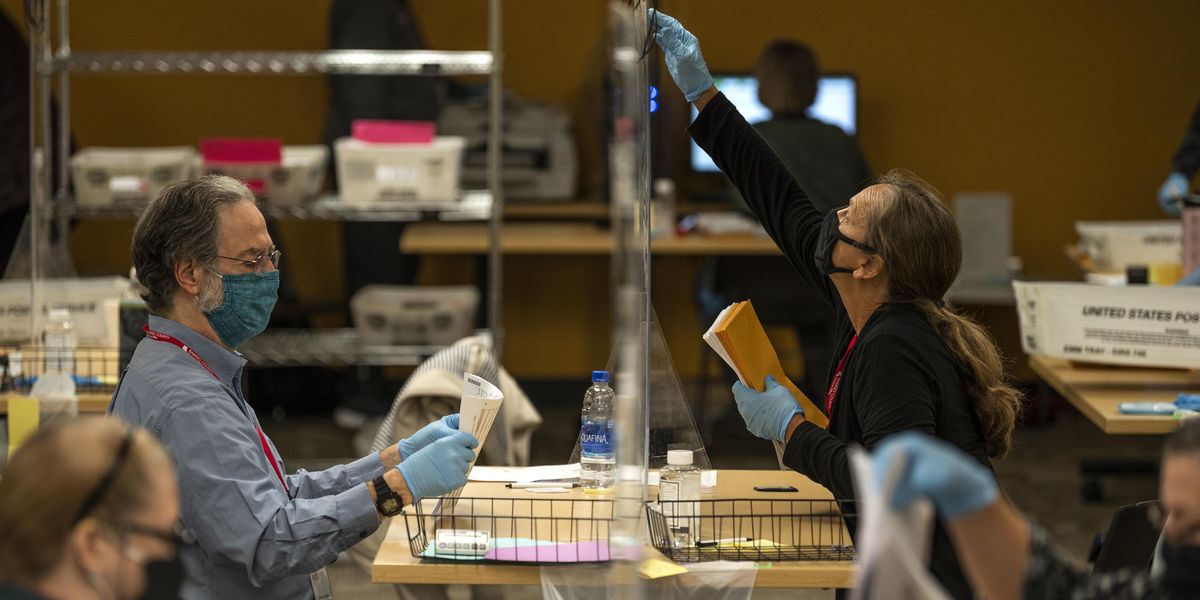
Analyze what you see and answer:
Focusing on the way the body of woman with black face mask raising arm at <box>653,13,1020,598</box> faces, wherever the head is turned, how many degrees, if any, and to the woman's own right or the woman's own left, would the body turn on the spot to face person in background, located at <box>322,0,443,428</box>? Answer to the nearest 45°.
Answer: approximately 45° to the woman's own right

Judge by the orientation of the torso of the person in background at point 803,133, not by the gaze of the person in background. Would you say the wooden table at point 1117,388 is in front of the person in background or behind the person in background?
behind

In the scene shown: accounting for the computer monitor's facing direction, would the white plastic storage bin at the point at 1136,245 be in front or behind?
in front

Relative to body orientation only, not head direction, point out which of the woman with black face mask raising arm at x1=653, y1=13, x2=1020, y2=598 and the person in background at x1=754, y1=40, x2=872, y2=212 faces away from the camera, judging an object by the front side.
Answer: the person in background

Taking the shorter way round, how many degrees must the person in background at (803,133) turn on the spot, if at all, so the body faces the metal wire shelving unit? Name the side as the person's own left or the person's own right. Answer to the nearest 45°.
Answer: approximately 90° to the person's own left

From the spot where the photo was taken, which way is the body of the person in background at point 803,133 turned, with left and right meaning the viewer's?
facing away from the viewer
